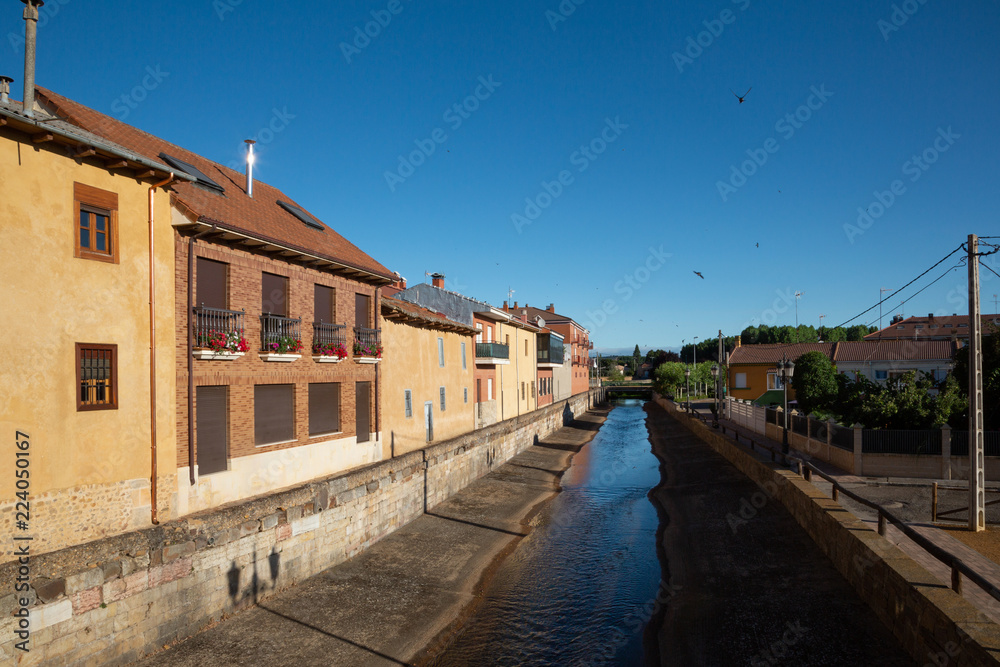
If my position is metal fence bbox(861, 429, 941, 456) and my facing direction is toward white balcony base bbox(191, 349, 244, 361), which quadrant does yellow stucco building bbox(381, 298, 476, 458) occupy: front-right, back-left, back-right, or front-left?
front-right

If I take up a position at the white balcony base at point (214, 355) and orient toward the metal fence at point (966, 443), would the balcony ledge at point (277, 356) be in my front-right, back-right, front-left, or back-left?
front-left

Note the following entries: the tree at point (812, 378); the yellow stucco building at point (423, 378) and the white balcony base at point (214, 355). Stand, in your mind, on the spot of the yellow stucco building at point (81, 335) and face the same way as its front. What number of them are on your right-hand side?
0

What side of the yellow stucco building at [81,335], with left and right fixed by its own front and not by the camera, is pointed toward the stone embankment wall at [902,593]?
front

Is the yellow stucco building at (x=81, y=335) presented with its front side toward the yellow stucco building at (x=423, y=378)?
no

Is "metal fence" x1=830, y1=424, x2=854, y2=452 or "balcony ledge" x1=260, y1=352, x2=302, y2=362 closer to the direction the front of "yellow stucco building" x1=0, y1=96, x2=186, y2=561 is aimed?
the metal fence

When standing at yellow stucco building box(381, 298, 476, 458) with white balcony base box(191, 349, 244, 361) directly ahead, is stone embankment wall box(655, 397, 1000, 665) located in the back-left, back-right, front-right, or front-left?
front-left

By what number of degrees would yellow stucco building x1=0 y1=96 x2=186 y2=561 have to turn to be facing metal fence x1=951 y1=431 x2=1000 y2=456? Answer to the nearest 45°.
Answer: approximately 45° to its left

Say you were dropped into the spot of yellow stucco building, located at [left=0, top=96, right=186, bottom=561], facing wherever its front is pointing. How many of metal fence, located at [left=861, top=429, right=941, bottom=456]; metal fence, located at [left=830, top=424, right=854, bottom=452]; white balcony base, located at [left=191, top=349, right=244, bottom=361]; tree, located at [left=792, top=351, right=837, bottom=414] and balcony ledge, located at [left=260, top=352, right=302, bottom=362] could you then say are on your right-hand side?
0

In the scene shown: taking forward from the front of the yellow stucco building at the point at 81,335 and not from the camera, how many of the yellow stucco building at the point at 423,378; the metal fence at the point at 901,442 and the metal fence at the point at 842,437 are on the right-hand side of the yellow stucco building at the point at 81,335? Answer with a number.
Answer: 0

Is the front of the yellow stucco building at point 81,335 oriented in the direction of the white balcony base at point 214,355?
no

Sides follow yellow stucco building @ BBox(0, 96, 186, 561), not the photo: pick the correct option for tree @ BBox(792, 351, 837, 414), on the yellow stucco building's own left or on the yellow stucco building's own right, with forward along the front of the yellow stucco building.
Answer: on the yellow stucco building's own left

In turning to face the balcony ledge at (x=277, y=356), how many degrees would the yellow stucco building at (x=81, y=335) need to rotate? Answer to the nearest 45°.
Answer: approximately 90° to its left

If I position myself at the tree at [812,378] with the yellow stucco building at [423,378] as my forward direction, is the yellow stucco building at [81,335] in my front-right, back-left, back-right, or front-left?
front-left
